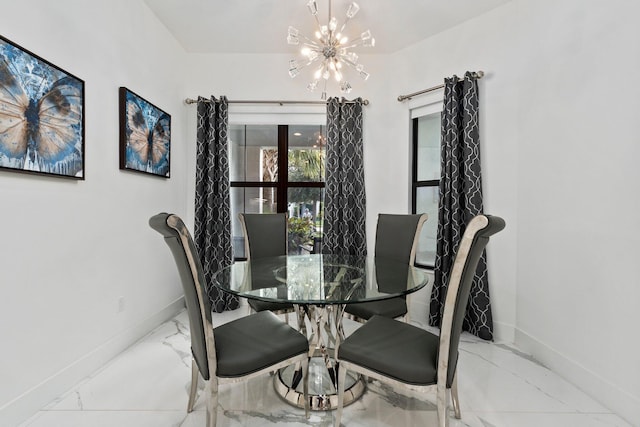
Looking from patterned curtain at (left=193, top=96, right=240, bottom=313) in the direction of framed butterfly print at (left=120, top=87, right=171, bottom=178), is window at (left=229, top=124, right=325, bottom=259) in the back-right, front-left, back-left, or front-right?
back-left

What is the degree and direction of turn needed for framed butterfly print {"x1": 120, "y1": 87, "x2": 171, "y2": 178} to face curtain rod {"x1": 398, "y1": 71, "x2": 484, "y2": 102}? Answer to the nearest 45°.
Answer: approximately 45° to its left

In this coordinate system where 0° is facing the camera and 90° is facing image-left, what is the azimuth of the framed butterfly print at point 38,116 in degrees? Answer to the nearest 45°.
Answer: approximately 315°

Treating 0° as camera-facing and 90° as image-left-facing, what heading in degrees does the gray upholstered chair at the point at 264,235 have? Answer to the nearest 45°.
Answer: approximately 315°

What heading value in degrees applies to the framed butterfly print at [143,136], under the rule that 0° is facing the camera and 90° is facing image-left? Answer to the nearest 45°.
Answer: approximately 315°

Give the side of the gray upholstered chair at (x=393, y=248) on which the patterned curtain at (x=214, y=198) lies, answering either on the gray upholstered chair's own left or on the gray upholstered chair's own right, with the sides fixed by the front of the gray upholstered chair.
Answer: on the gray upholstered chair's own right

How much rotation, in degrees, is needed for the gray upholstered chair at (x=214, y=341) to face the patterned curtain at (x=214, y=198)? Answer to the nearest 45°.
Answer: approximately 45° to its left

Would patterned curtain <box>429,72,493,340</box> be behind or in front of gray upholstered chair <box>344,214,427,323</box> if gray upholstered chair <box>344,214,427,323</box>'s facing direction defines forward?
behind

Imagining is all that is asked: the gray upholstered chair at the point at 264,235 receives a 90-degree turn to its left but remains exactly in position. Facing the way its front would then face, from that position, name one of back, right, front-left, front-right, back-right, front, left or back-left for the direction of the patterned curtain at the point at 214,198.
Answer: left

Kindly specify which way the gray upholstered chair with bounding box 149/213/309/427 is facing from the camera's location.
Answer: facing away from the viewer and to the right of the viewer
